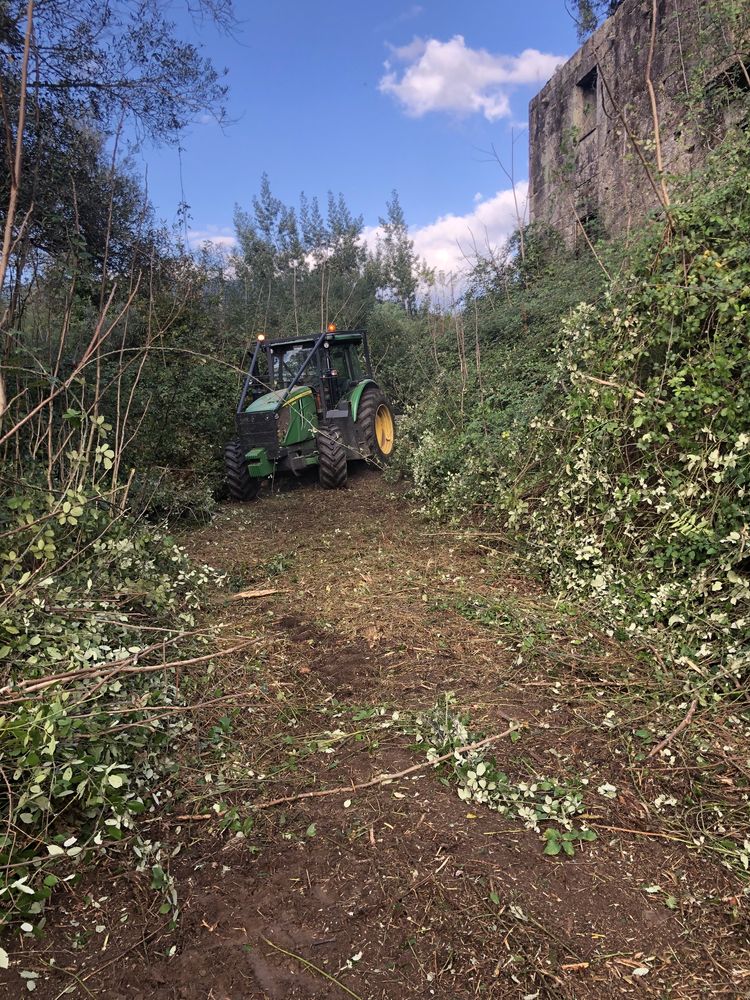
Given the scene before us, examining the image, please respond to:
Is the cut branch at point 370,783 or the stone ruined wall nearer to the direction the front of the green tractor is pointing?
the cut branch

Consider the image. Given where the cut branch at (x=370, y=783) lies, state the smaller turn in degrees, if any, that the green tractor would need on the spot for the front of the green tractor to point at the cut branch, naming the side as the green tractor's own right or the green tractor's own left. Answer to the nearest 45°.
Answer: approximately 45° to the green tractor's own left

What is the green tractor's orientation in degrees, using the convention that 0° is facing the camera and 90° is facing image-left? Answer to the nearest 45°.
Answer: approximately 45°

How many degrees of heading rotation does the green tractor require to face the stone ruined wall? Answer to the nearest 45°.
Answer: approximately 135° to its left
